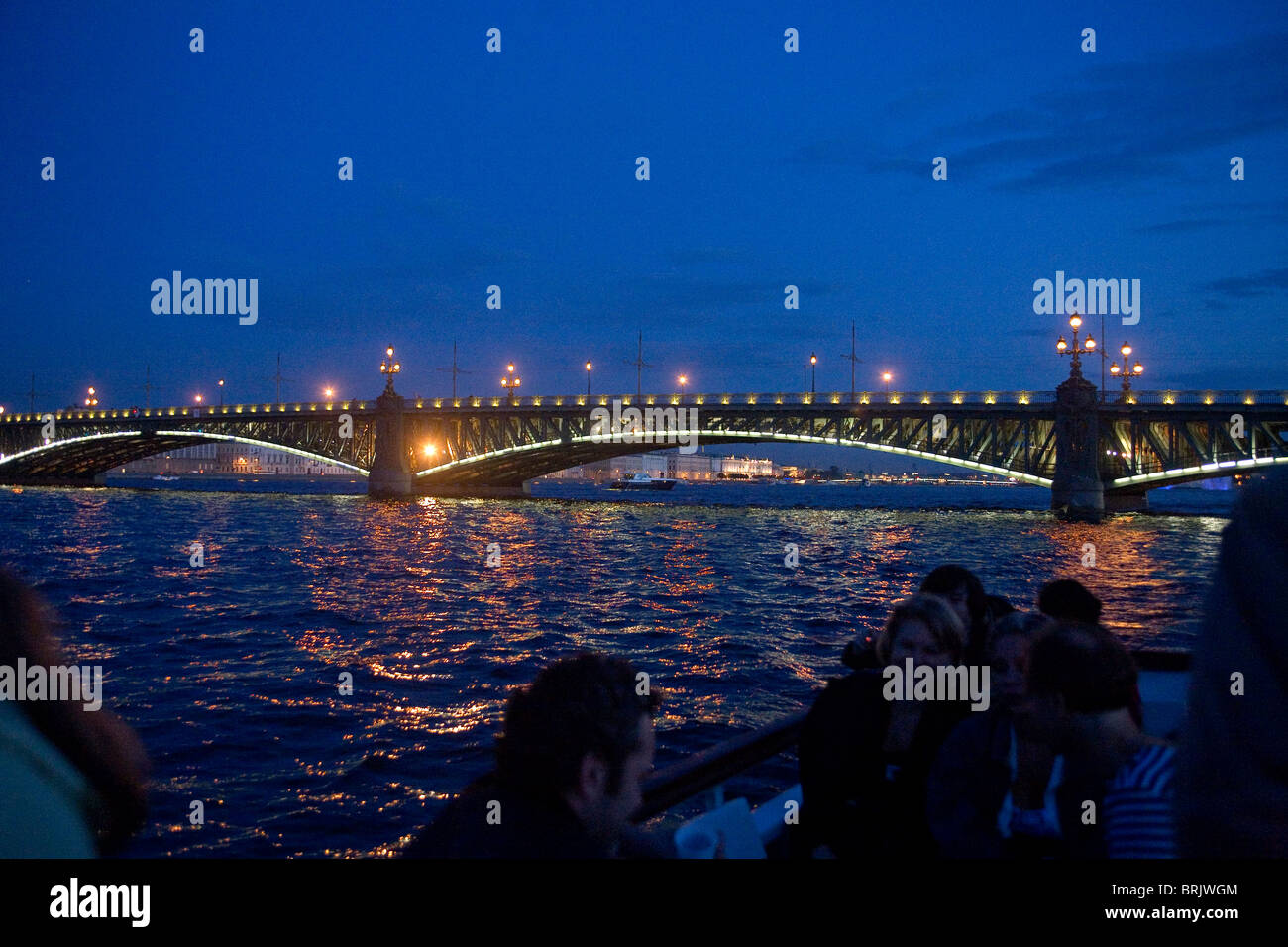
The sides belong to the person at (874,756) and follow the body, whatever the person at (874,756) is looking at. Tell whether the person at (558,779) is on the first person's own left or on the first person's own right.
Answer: on the first person's own right

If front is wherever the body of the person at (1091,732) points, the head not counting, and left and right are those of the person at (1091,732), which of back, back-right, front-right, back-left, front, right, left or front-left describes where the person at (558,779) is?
front-left

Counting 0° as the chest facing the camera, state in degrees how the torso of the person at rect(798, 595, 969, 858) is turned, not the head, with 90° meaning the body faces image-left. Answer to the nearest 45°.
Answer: approximately 315°

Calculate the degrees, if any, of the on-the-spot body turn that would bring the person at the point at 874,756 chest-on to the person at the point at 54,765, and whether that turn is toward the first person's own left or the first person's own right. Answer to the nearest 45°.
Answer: approximately 45° to the first person's own right

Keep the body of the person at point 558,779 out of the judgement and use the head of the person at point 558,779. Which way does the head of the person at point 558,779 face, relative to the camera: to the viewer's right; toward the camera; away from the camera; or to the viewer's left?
to the viewer's right

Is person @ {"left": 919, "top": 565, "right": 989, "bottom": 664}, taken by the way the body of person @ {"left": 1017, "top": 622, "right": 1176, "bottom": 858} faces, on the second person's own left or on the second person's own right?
on the second person's own right
